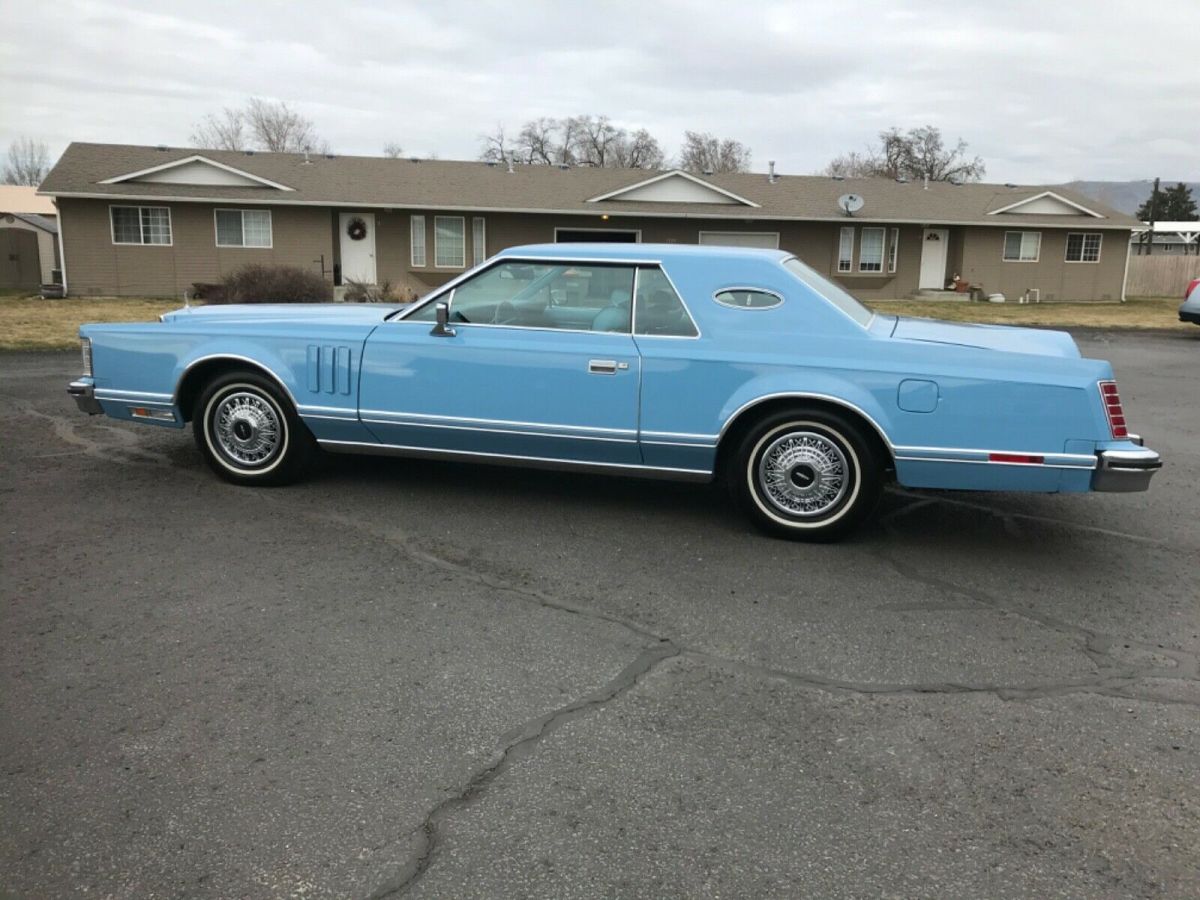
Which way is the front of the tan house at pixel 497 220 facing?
toward the camera

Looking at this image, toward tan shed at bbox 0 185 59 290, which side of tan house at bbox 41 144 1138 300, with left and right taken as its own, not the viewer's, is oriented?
right

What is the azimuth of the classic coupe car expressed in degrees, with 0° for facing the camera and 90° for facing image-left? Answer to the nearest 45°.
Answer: approximately 90°

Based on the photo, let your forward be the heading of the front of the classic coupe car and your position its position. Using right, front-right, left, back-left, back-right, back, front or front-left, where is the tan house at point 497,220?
right

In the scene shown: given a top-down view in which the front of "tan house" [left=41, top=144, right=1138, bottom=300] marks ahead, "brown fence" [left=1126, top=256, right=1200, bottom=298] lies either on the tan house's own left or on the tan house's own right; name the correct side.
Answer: on the tan house's own left

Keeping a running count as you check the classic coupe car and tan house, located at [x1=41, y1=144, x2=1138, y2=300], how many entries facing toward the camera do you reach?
1

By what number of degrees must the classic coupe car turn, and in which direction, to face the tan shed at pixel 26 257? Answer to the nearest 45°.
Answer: approximately 45° to its right

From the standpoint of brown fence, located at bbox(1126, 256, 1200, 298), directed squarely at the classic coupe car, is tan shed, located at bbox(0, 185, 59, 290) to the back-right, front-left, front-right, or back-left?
front-right

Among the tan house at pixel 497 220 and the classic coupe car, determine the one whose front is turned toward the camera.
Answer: the tan house

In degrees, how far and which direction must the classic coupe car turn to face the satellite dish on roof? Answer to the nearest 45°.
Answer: approximately 90° to its right

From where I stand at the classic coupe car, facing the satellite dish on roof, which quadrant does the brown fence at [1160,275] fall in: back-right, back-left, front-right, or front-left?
front-right

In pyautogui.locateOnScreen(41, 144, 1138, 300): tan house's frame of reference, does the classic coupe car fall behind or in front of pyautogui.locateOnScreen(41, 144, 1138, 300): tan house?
in front

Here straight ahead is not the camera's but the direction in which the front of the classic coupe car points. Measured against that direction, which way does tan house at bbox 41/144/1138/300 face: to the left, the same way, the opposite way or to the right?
to the left

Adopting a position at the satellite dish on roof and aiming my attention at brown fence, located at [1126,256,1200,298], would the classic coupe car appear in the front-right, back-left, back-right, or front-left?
back-right
